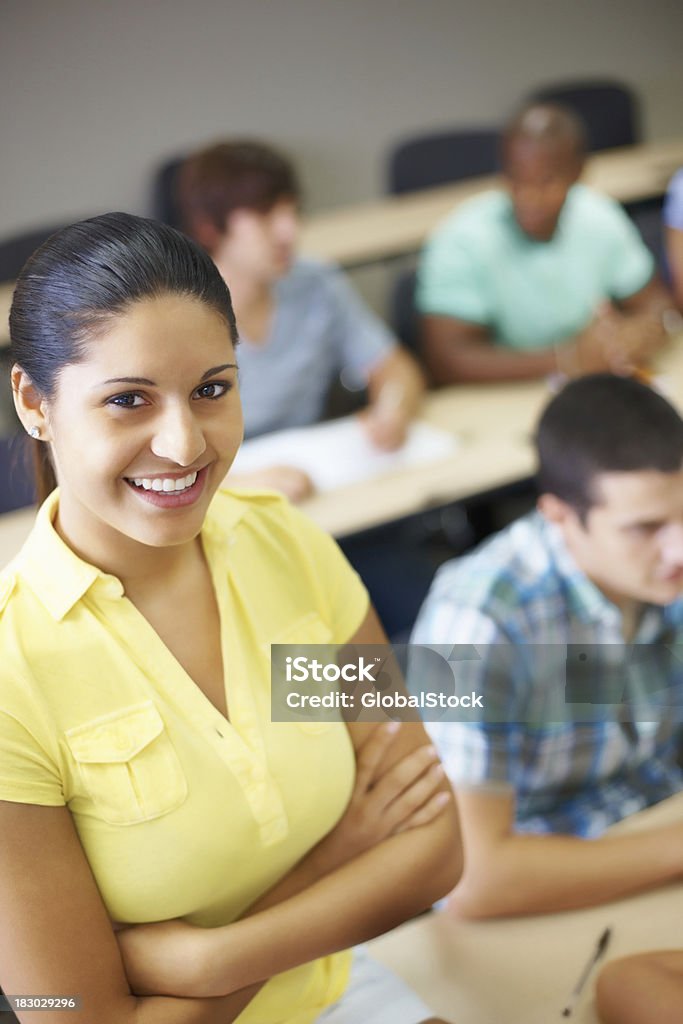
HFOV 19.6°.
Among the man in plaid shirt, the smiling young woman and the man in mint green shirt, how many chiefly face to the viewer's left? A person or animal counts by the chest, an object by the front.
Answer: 0

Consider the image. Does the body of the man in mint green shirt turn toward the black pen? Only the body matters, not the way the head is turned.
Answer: yes

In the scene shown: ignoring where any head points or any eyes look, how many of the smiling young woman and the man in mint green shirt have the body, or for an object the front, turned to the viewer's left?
0

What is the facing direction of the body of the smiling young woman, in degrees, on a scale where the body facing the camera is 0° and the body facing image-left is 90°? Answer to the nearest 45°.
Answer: approximately 315°

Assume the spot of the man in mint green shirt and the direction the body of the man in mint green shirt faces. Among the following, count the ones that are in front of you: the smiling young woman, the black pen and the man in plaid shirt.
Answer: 3

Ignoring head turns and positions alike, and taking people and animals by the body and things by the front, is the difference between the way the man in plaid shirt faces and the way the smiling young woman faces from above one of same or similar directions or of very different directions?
same or similar directions

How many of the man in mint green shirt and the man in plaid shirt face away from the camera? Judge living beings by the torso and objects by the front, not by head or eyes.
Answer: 0

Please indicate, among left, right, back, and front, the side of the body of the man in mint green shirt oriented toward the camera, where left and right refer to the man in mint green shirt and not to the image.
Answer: front

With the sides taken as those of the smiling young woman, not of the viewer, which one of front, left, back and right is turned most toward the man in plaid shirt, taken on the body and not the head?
left

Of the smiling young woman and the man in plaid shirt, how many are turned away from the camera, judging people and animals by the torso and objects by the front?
0
